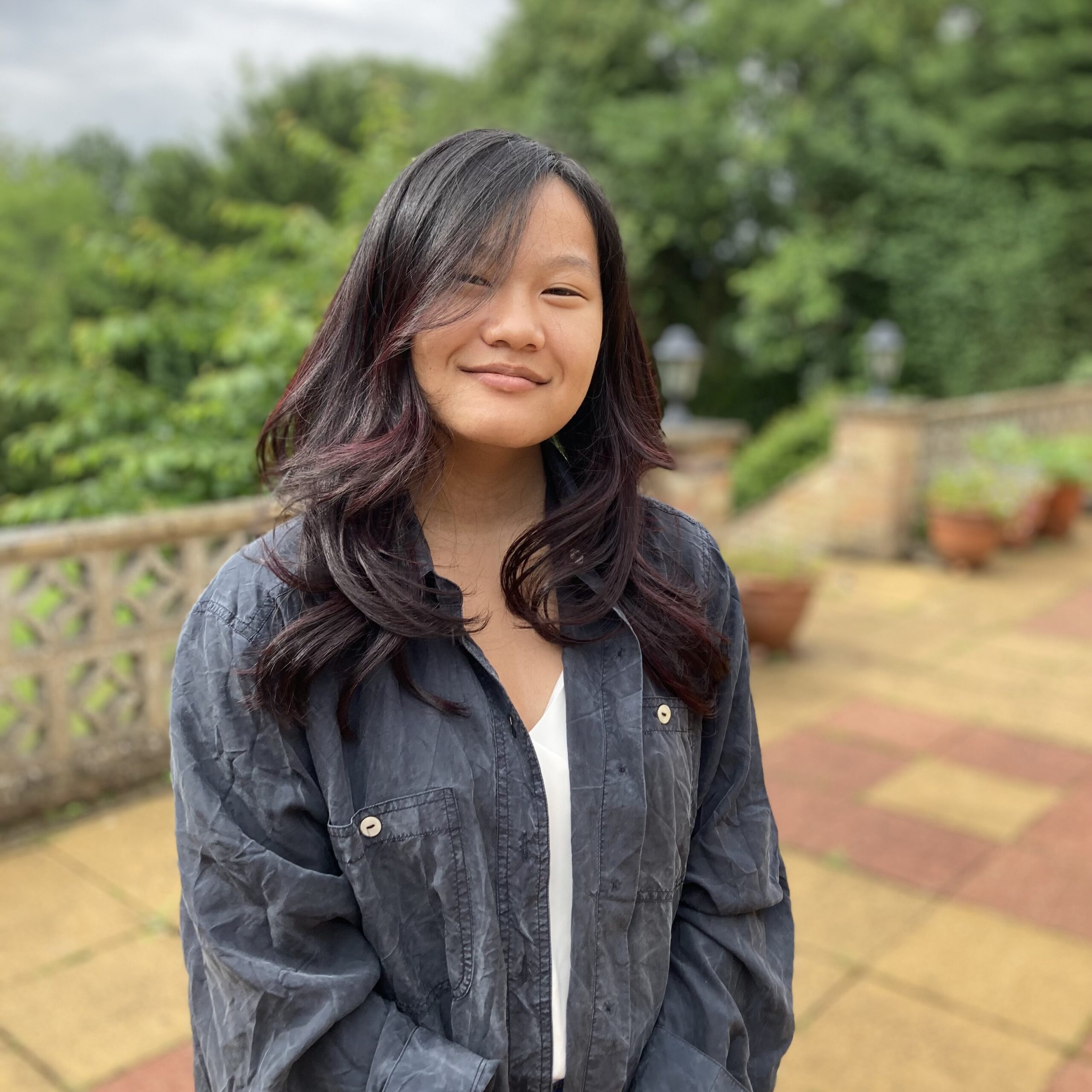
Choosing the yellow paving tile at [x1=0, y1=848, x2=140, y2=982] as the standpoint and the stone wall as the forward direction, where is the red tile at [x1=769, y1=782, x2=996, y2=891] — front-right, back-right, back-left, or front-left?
front-right

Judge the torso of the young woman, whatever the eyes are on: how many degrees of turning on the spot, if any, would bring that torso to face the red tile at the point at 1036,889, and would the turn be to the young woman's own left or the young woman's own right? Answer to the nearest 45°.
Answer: approximately 90° to the young woman's own left

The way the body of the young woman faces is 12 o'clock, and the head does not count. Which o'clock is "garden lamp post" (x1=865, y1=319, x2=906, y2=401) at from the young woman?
The garden lamp post is roughly at 8 o'clock from the young woman.

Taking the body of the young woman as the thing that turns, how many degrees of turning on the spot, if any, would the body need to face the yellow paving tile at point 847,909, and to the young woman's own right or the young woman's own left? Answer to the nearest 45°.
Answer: approximately 90° to the young woman's own left

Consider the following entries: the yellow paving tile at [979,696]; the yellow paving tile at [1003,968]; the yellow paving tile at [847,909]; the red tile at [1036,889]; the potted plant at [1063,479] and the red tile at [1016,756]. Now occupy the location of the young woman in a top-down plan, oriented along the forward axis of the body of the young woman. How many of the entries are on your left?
6

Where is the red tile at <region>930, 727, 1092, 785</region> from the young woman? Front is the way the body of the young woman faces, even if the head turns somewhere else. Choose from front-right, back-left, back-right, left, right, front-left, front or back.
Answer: left

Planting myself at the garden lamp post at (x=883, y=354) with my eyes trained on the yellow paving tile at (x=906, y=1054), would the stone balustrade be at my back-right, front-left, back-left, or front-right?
front-right

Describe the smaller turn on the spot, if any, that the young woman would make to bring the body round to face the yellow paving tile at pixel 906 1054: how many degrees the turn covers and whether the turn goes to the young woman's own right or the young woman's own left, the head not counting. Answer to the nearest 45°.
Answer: approximately 90° to the young woman's own left

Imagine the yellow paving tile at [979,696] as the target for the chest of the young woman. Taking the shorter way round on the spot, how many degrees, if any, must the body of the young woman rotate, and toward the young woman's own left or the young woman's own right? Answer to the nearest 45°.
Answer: approximately 90° to the young woman's own left

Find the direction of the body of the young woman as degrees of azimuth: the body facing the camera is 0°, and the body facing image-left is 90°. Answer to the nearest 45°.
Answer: approximately 315°

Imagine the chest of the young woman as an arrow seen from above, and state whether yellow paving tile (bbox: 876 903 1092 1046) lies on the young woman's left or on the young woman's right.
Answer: on the young woman's left

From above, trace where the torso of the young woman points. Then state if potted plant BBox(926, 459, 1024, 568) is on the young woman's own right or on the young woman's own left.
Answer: on the young woman's own left
